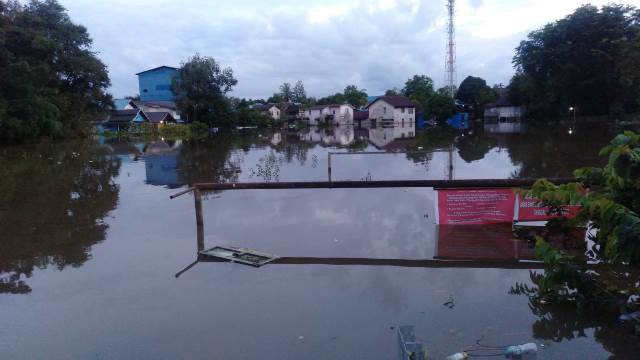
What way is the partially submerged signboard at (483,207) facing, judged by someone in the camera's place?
facing the viewer

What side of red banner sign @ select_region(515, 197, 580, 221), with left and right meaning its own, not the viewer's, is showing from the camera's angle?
front

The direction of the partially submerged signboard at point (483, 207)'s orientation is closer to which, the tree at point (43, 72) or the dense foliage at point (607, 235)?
the dense foliage

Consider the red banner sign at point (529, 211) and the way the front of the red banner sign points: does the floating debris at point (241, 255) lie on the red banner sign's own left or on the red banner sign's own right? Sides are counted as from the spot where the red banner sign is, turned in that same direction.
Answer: on the red banner sign's own right

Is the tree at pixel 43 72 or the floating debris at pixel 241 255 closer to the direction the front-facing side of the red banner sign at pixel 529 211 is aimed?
the floating debris

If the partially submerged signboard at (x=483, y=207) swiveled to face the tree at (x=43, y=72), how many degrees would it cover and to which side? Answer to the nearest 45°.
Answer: approximately 135° to its right

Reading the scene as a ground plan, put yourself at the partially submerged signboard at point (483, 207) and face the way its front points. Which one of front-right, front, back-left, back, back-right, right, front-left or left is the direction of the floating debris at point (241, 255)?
front-right

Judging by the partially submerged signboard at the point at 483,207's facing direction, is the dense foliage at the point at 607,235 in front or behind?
in front
